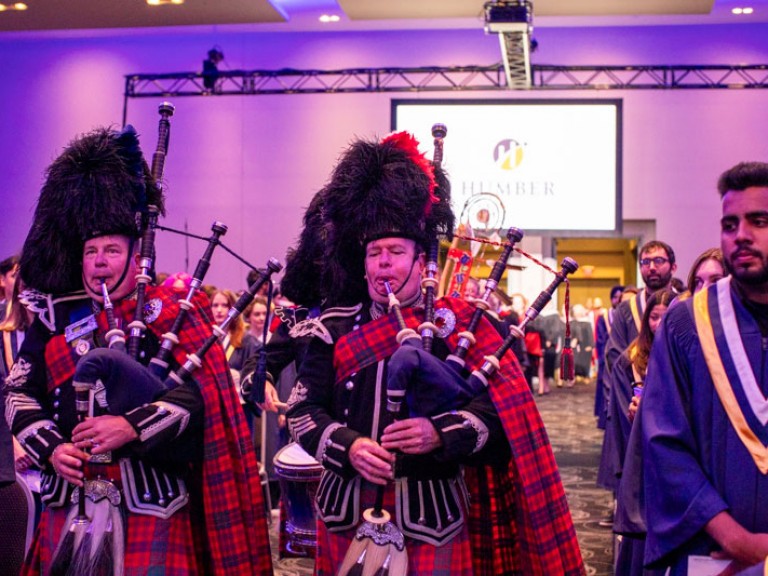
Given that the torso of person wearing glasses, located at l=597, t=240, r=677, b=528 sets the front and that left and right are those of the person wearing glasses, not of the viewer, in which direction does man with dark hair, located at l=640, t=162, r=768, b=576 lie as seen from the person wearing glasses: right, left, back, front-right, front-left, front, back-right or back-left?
front-left

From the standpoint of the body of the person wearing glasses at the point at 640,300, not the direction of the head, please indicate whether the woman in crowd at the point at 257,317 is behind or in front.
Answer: in front

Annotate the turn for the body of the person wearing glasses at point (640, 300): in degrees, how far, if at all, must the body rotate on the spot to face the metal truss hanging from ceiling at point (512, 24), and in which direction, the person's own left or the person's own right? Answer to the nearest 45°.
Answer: approximately 135° to the person's own right

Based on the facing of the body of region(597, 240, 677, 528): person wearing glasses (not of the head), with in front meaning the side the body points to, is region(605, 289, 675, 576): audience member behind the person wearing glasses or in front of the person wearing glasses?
in front

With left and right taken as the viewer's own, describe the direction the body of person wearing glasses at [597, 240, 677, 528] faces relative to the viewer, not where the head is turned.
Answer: facing the viewer and to the left of the viewer
